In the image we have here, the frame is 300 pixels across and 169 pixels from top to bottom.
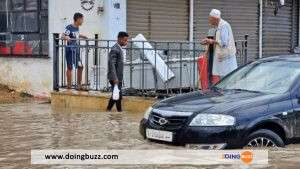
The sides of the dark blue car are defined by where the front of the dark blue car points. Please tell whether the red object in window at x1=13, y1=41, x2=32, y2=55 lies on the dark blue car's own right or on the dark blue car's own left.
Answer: on the dark blue car's own right

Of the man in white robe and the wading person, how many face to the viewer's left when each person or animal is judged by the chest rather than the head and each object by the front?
1

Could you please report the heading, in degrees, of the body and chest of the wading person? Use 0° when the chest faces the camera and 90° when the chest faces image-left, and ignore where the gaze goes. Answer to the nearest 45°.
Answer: approximately 270°

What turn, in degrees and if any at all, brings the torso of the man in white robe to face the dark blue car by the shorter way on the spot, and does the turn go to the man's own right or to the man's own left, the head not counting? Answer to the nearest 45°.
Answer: approximately 90° to the man's own left

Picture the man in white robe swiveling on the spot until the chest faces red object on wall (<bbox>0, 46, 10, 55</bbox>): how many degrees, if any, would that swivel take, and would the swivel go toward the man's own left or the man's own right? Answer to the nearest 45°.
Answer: approximately 45° to the man's own right

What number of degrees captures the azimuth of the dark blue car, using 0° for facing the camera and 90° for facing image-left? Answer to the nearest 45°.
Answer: approximately 45°

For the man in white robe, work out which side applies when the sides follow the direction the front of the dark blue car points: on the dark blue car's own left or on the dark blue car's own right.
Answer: on the dark blue car's own right

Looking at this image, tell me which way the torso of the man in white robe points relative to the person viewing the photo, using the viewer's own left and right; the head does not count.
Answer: facing to the left of the viewer

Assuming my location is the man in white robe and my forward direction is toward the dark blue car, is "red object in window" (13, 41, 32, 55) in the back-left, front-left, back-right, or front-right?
back-right

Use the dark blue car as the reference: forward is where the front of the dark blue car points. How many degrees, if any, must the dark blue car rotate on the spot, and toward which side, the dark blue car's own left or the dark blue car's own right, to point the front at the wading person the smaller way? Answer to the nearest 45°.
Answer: approximately 90° to the dark blue car's own right
